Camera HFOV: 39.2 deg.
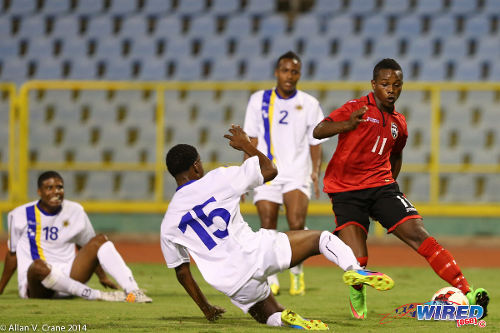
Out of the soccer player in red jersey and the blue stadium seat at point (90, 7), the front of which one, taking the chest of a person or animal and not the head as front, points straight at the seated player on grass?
the blue stadium seat

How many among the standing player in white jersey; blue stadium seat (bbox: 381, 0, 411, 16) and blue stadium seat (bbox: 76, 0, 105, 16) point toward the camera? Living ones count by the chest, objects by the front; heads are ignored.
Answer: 3

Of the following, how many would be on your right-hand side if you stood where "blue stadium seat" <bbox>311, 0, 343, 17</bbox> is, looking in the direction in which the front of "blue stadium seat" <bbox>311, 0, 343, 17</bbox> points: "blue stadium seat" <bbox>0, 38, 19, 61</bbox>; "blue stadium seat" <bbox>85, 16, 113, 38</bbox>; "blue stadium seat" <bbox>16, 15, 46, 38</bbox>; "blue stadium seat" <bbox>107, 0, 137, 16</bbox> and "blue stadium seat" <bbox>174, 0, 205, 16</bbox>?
5

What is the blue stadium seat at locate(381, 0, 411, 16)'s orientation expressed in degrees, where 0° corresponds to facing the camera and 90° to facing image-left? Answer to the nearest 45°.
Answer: approximately 0°

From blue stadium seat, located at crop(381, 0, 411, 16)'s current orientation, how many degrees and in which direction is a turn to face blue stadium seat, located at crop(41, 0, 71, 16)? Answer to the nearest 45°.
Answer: approximately 90° to its right

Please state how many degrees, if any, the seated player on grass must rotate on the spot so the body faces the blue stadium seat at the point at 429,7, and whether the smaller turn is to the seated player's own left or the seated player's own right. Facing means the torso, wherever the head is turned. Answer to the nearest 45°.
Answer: approximately 90° to the seated player's own left

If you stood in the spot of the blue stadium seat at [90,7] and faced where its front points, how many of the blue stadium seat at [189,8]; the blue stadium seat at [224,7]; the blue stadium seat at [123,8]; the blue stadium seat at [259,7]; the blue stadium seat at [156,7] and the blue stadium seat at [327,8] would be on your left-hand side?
6

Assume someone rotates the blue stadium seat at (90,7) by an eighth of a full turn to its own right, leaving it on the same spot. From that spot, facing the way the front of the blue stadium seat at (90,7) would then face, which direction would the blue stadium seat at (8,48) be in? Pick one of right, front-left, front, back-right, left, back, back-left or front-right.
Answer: front-right

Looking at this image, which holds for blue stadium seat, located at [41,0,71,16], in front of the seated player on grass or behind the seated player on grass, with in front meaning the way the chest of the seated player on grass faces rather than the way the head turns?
behind

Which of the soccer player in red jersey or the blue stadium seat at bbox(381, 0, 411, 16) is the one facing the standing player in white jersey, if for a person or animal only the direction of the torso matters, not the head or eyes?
the blue stadium seat

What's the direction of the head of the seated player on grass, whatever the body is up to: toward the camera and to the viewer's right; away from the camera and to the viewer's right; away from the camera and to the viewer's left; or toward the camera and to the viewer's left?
toward the camera and to the viewer's right

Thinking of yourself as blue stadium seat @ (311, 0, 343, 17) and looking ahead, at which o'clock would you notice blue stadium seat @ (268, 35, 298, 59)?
blue stadium seat @ (268, 35, 298, 59) is roughly at 2 o'clock from blue stadium seat @ (311, 0, 343, 17).
